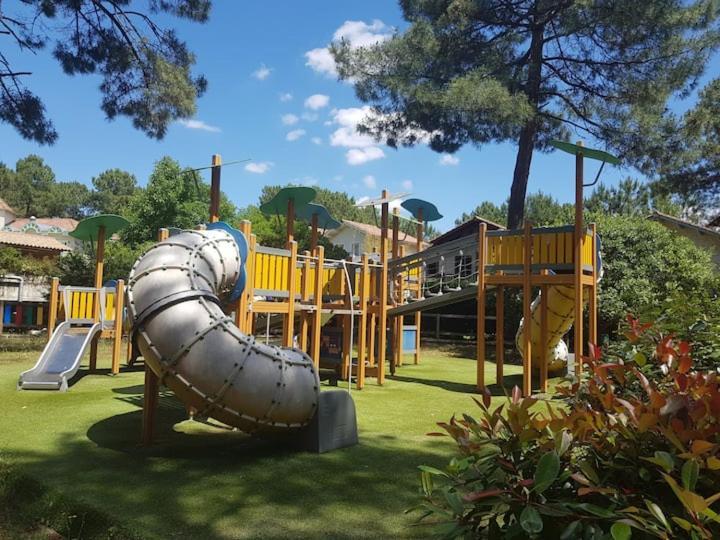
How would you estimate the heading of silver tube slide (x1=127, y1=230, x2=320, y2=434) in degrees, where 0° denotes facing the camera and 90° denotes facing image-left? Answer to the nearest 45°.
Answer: approximately 270°

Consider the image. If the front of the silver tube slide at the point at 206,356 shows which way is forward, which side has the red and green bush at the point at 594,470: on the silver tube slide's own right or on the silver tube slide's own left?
on the silver tube slide's own right

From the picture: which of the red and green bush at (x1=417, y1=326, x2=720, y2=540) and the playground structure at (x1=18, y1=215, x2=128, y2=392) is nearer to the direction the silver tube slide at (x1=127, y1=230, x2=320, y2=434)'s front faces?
the red and green bush

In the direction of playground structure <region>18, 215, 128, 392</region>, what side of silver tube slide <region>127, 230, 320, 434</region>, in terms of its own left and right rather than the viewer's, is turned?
left
